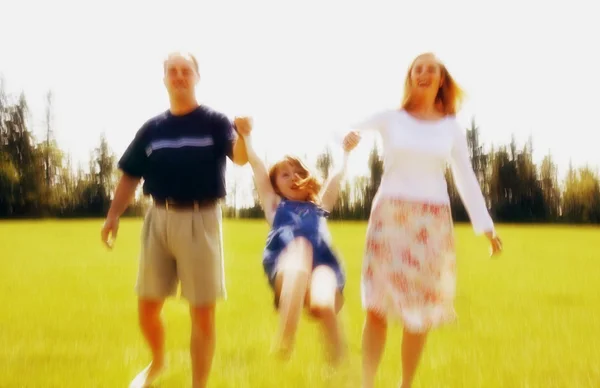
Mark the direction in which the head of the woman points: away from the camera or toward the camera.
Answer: toward the camera

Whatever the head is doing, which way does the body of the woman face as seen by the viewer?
toward the camera

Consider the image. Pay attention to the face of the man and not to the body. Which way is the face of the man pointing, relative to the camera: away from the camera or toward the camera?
toward the camera

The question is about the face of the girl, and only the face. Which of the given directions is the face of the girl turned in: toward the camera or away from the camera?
toward the camera

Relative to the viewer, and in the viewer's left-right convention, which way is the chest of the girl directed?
facing the viewer

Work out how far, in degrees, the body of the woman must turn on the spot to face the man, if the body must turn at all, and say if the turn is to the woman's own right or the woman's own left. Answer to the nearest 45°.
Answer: approximately 90° to the woman's own right
